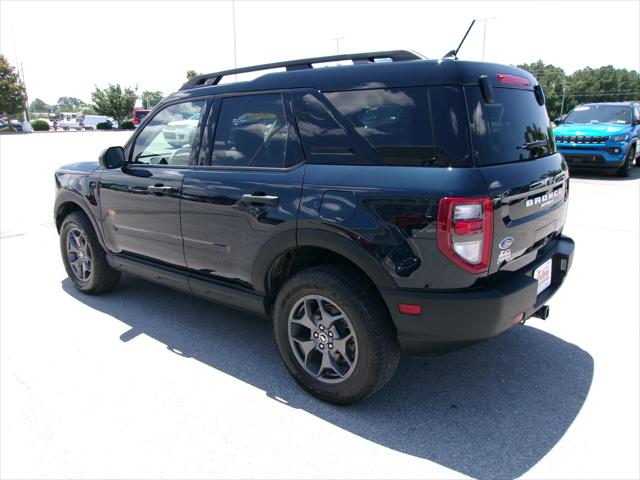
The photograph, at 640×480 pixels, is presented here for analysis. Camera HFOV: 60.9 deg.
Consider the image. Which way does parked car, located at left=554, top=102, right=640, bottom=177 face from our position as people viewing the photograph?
facing the viewer and to the left of the viewer

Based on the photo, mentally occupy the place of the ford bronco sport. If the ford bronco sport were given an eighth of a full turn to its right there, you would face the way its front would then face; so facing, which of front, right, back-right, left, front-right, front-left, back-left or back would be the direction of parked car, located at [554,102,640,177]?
front-right

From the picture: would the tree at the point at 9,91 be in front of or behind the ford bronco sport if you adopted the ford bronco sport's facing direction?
in front

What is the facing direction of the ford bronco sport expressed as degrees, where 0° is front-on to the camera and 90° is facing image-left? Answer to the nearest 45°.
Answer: approximately 135°

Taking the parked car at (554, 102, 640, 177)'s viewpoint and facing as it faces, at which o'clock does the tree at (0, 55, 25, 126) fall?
The tree is roughly at 2 o'clock from the parked car.
